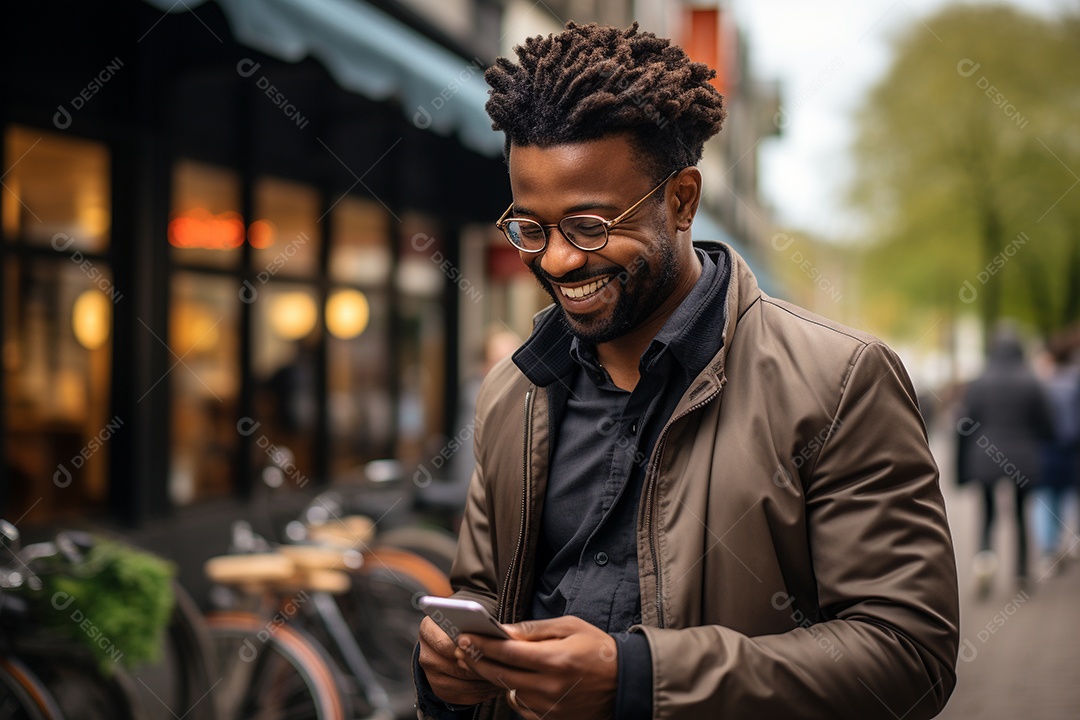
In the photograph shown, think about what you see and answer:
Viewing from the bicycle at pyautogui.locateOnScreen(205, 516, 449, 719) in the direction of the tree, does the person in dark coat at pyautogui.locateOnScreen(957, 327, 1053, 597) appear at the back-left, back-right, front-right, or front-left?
front-right

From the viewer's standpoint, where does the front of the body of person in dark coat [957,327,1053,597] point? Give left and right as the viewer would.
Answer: facing away from the viewer

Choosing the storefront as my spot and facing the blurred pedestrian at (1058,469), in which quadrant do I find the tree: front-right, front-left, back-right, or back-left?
front-left

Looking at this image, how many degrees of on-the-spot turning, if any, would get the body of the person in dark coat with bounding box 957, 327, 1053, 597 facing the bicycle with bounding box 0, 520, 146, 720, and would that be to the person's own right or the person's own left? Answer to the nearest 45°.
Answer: approximately 180°

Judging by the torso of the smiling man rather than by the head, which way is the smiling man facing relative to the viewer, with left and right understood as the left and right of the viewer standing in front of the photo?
facing the viewer and to the left of the viewer

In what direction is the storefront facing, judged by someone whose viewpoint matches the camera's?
facing the viewer and to the right of the viewer

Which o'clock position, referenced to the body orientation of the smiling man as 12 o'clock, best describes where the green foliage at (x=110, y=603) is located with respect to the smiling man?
The green foliage is roughly at 3 o'clock from the smiling man.

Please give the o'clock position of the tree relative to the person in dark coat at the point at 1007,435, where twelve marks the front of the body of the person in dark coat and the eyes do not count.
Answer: The tree is roughly at 12 o'clock from the person in dark coat.

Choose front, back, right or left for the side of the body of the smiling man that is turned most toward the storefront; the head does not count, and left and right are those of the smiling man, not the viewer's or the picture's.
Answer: right

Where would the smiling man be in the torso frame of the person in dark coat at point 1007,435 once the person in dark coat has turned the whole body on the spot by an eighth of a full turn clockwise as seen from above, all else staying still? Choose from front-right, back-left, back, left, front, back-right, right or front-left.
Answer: back-right

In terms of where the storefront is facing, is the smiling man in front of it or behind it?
in front

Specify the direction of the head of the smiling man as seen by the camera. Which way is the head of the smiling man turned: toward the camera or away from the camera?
toward the camera
